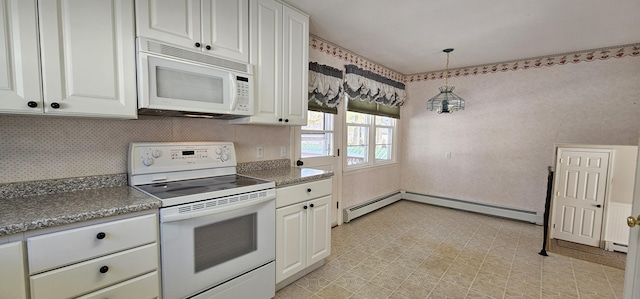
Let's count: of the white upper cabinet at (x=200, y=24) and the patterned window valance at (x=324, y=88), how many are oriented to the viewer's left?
0

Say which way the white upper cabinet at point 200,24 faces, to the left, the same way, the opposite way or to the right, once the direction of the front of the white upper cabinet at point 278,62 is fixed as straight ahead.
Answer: the same way

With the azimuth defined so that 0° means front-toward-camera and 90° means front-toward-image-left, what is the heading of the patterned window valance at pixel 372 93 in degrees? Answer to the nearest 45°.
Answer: approximately 315°

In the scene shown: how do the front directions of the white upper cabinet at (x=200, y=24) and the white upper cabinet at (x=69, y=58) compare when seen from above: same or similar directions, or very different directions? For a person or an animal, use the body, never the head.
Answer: same or similar directions

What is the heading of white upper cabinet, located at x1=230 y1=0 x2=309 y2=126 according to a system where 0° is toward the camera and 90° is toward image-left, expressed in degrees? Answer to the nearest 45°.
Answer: approximately 315°

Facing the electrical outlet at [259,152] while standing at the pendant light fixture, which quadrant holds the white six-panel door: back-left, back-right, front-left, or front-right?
back-left

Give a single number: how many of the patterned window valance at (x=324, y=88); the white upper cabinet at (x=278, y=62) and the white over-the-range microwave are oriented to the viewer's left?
0

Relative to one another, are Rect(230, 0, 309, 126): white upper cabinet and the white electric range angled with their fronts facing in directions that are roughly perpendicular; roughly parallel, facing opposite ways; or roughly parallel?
roughly parallel

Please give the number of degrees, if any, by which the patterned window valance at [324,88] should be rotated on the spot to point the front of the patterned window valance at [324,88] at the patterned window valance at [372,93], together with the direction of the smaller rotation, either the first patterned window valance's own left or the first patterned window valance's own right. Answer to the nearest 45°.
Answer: approximately 90° to the first patterned window valance's own left

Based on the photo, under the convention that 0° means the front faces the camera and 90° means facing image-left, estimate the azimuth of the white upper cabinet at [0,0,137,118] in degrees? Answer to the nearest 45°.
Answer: approximately 0°

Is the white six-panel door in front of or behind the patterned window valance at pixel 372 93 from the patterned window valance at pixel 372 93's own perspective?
in front

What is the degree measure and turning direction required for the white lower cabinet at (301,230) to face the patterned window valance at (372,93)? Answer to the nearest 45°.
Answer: approximately 90° to its left

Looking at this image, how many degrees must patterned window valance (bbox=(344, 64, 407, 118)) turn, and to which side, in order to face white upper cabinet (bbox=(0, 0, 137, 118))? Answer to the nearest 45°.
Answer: approximately 90° to its right

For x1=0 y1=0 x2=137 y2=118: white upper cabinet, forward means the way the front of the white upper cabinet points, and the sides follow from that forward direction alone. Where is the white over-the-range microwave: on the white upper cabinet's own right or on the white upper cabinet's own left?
on the white upper cabinet's own left

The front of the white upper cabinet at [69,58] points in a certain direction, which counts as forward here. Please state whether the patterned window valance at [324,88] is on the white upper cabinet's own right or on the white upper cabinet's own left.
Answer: on the white upper cabinet's own left

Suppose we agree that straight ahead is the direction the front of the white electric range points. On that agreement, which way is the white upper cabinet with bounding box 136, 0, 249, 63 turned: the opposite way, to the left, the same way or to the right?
the same way

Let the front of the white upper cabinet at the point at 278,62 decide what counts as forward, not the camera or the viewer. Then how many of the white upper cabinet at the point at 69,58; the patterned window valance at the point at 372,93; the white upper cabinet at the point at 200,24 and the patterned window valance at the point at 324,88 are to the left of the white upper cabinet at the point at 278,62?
2

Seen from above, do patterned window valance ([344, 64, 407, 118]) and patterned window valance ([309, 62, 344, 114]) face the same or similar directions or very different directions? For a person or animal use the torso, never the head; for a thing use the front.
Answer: same or similar directions
